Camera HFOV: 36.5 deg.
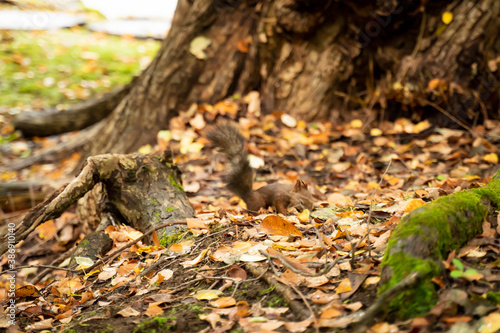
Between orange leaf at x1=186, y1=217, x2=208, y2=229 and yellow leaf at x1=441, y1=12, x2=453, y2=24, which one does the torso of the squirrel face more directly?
the yellow leaf

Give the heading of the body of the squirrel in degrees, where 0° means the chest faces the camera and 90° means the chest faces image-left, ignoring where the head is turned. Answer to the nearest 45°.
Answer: approximately 270°

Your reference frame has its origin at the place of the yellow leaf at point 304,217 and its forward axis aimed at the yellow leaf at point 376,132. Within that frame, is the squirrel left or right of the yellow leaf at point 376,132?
left

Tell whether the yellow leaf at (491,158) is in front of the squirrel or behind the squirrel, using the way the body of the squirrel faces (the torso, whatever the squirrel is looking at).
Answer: in front

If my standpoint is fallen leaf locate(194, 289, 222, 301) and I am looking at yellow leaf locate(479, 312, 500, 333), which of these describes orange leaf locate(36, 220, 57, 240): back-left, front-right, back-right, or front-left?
back-left

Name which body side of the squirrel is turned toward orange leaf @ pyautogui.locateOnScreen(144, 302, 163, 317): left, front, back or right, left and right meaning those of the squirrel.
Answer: right

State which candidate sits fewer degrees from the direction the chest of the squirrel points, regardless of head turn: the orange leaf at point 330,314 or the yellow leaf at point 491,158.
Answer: the yellow leaf

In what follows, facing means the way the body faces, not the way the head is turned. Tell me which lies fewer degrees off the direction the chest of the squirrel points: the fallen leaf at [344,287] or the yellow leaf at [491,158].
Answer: the yellow leaf

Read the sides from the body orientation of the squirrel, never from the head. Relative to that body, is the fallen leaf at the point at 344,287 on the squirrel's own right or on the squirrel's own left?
on the squirrel's own right

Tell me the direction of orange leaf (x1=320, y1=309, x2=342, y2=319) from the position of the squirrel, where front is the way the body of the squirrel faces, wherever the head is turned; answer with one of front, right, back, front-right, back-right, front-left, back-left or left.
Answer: right

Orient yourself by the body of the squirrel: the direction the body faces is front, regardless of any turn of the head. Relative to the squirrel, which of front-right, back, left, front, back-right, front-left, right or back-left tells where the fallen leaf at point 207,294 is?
right

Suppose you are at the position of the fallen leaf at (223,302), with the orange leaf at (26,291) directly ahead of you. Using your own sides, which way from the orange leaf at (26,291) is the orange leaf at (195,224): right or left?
right

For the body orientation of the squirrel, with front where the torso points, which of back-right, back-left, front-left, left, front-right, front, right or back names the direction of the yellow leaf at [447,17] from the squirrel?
front-left

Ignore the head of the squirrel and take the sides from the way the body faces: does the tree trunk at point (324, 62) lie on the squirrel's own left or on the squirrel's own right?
on the squirrel's own left

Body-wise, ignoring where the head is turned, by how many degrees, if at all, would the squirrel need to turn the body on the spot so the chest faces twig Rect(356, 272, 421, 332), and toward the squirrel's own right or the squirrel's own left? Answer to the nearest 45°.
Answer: approximately 90° to the squirrel's own right

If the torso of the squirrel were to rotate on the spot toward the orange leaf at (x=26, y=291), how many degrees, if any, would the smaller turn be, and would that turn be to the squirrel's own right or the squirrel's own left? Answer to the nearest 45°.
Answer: approximately 135° to the squirrel's own right

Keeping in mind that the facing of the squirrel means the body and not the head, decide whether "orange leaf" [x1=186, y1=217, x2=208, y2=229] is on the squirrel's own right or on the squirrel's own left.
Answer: on the squirrel's own right
